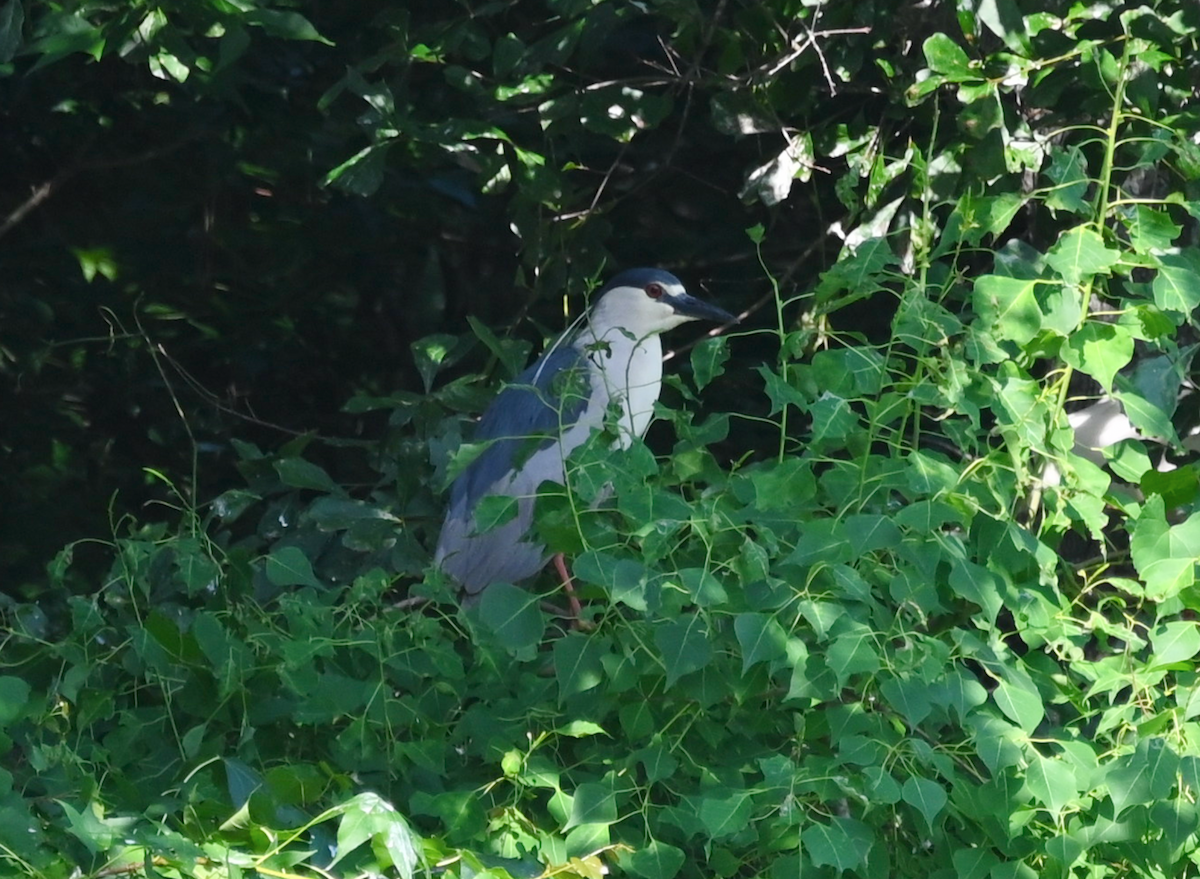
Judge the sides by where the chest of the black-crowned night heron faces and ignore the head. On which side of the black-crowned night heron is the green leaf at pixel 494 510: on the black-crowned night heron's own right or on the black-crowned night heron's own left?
on the black-crowned night heron's own right

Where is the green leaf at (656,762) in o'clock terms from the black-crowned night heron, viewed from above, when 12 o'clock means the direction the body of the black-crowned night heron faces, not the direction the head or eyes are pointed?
The green leaf is roughly at 3 o'clock from the black-crowned night heron.

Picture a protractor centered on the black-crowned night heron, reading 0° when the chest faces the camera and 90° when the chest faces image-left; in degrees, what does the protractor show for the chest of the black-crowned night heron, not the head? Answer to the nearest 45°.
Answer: approximately 270°
